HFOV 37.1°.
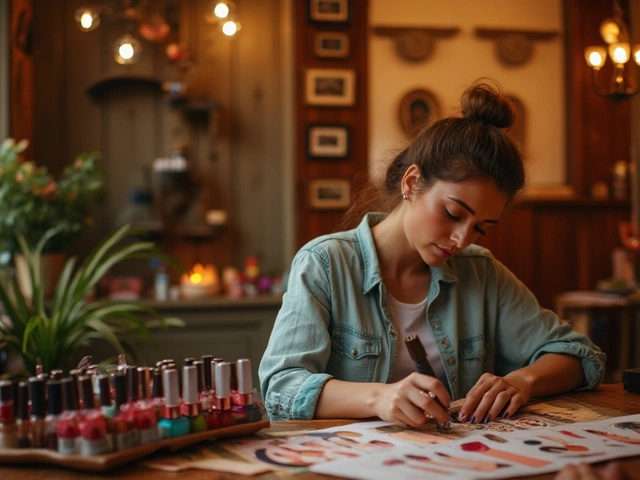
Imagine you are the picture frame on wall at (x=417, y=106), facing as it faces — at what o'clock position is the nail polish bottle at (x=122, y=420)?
The nail polish bottle is roughly at 12 o'clock from the picture frame on wall.

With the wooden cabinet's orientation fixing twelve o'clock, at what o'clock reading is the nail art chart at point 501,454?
The nail art chart is roughly at 12 o'clock from the wooden cabinet.

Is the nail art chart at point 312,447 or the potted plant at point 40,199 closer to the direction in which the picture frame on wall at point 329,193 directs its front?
the nail art chart

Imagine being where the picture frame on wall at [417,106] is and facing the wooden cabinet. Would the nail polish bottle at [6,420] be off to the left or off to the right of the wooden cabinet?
left

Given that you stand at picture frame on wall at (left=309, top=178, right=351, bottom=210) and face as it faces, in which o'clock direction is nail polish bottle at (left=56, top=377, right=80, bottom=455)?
The nail polish bottle is roughly at 12 o'clock from the picture frame on wall.
